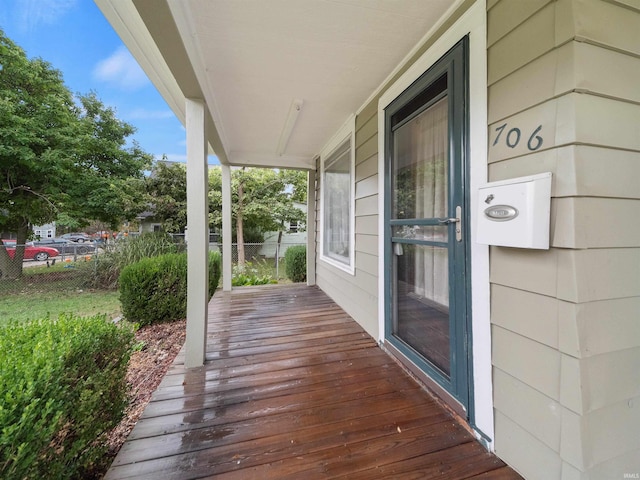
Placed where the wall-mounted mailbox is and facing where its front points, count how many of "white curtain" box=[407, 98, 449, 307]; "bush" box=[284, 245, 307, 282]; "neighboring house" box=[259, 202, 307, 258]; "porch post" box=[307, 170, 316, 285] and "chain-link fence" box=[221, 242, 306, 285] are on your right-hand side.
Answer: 5

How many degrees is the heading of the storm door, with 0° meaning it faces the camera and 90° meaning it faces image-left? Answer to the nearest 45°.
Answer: approximately 45°

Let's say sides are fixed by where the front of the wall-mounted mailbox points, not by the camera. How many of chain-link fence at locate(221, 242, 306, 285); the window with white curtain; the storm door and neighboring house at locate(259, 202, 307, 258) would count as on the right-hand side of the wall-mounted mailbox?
4

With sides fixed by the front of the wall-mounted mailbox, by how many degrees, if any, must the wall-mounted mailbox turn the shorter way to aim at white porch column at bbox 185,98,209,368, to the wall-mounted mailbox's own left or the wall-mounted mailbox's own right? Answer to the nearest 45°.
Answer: approximately 45° to the wall-mounted mailbox's own right

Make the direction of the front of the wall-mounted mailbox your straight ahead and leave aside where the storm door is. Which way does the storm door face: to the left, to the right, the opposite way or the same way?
the same way

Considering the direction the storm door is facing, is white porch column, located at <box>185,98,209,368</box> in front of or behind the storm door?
in front

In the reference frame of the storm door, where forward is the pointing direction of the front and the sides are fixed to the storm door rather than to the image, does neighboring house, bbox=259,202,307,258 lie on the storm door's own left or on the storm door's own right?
on the storm door's own right

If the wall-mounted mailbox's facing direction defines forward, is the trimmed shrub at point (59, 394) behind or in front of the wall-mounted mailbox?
in front

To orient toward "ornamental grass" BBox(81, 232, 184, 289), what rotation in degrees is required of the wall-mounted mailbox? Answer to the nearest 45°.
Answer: approximately 45° to its right

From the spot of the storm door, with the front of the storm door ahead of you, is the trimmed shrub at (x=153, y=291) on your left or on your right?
on your right

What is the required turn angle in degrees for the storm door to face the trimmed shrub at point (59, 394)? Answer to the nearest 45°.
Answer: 0° — it already faces it

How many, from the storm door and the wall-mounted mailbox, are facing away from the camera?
0

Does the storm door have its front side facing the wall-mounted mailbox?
no

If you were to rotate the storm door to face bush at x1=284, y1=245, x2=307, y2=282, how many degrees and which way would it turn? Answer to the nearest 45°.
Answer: approximately 90° to its right

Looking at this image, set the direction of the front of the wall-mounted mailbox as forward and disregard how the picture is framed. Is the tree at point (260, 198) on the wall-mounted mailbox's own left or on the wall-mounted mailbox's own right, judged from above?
on the wall-mounted mailbox's own right

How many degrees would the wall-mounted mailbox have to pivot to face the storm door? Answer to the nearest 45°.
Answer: approximately 90° to its right

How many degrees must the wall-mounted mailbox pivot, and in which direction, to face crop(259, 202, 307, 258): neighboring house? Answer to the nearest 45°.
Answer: approximately 90° to its right

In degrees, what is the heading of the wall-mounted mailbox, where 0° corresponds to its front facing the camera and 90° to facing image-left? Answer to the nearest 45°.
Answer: approximately 45°

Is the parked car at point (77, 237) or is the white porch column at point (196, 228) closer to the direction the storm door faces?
the white porch column
